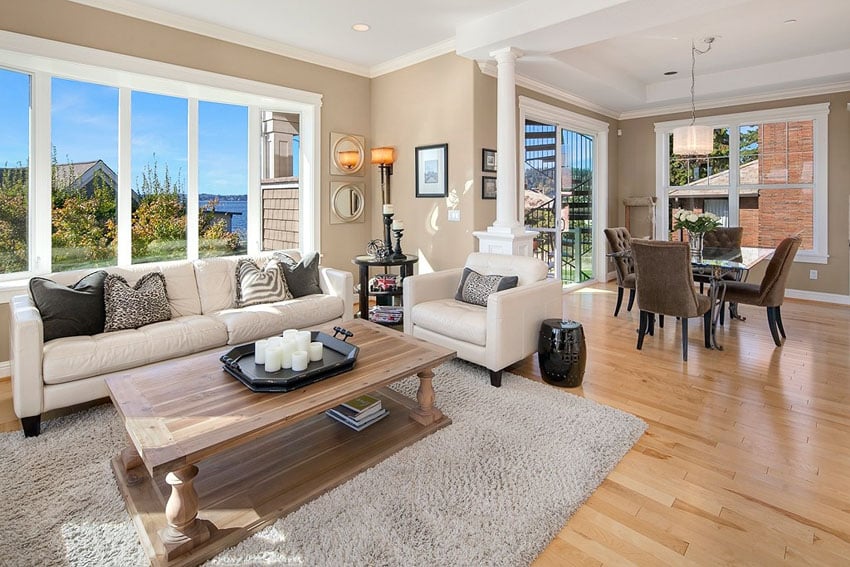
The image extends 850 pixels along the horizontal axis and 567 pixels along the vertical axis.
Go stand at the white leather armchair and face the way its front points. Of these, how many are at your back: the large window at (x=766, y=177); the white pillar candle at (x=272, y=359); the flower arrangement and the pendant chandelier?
3

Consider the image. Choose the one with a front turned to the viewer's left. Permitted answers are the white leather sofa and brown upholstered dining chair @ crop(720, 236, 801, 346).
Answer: the brown upholstered dining chair

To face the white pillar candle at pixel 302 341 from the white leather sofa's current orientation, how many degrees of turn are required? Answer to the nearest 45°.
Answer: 0° — it already faces it

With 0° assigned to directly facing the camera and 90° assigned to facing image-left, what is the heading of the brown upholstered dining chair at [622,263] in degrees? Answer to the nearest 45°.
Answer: approximately 315°

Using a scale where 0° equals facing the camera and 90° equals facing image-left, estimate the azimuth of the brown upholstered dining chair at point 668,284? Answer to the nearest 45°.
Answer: approximately 225°

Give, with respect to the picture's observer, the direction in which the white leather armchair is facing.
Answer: facing the viewer and to the left of the viewer

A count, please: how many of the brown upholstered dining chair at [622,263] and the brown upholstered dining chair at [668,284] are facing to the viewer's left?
0

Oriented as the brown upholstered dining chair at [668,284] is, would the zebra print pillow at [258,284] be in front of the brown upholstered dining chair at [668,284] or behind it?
behind

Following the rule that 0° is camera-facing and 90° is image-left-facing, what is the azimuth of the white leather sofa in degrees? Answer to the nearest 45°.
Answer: approximately 315°

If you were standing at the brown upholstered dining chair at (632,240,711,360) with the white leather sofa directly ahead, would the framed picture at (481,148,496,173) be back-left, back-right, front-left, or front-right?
front-right

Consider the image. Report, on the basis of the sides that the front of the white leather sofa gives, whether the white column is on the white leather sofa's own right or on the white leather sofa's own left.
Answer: on the white leather sofa's own left

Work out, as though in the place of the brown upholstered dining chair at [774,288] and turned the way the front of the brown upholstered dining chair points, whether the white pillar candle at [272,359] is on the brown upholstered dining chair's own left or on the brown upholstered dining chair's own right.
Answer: on the brown upholstered dining chair's own left

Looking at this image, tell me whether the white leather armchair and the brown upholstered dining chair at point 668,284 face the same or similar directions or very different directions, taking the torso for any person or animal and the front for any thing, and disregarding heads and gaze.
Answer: very different directions

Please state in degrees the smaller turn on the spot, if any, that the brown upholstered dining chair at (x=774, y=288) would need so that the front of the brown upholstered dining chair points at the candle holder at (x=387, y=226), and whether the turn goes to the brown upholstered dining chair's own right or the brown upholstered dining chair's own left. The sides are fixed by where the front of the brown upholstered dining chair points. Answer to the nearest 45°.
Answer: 0° — it already faces it

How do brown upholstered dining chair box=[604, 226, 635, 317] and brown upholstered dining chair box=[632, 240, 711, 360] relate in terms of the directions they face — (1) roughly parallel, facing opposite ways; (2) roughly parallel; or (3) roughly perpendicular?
roughly perpendicular

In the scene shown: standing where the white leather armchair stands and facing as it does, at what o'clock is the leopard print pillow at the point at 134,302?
The leopard print pillow is roughly at 1 o'clock from the white leather armchair.

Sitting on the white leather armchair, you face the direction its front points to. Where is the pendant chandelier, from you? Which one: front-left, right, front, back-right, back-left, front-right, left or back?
back
